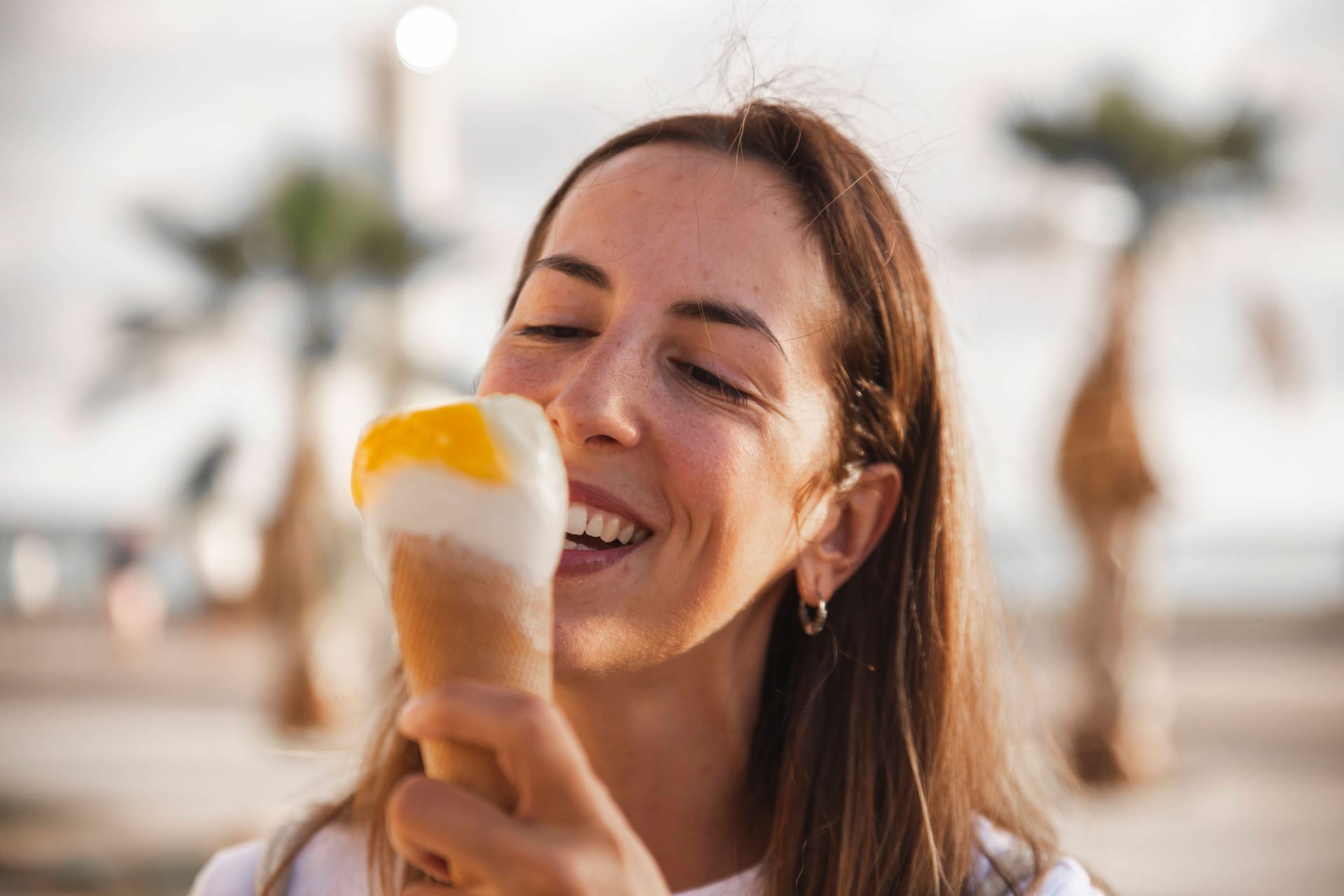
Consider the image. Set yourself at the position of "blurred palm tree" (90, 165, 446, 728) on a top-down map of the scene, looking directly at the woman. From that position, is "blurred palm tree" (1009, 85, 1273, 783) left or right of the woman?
left

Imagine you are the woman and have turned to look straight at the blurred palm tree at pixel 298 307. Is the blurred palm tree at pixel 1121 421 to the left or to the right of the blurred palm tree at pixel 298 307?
right

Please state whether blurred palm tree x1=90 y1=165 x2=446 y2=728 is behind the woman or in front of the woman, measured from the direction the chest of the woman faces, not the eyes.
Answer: behind

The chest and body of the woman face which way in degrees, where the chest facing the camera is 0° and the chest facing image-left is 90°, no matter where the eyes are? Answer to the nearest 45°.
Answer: approximately 0°

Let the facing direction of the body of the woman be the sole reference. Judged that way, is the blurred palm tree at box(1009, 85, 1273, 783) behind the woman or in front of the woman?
behind
